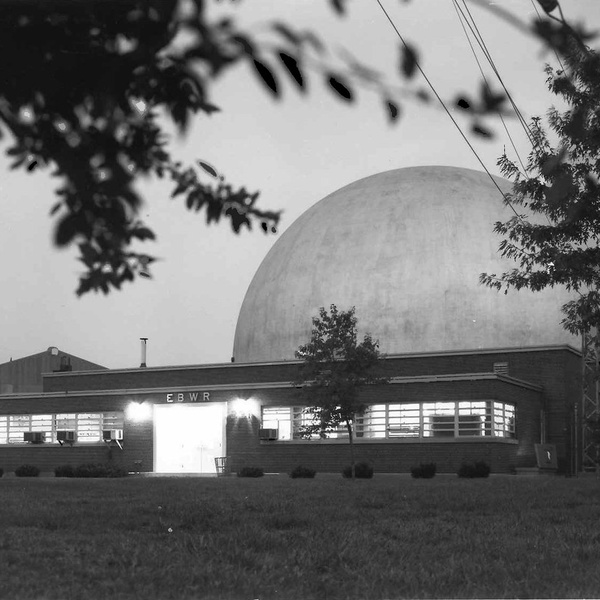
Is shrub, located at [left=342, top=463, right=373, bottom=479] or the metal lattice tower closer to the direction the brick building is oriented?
the shrub

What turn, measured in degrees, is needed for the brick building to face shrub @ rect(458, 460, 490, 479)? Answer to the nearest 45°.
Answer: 0° — it already faces it

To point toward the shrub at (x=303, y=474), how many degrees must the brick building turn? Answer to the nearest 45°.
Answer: approximately 45° to its right

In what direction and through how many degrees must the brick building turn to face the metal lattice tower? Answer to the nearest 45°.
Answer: approximately 90° to its left

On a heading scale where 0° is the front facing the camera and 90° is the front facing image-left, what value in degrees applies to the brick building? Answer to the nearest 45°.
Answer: approximately 0°

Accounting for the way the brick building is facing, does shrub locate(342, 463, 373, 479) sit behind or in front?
in front
